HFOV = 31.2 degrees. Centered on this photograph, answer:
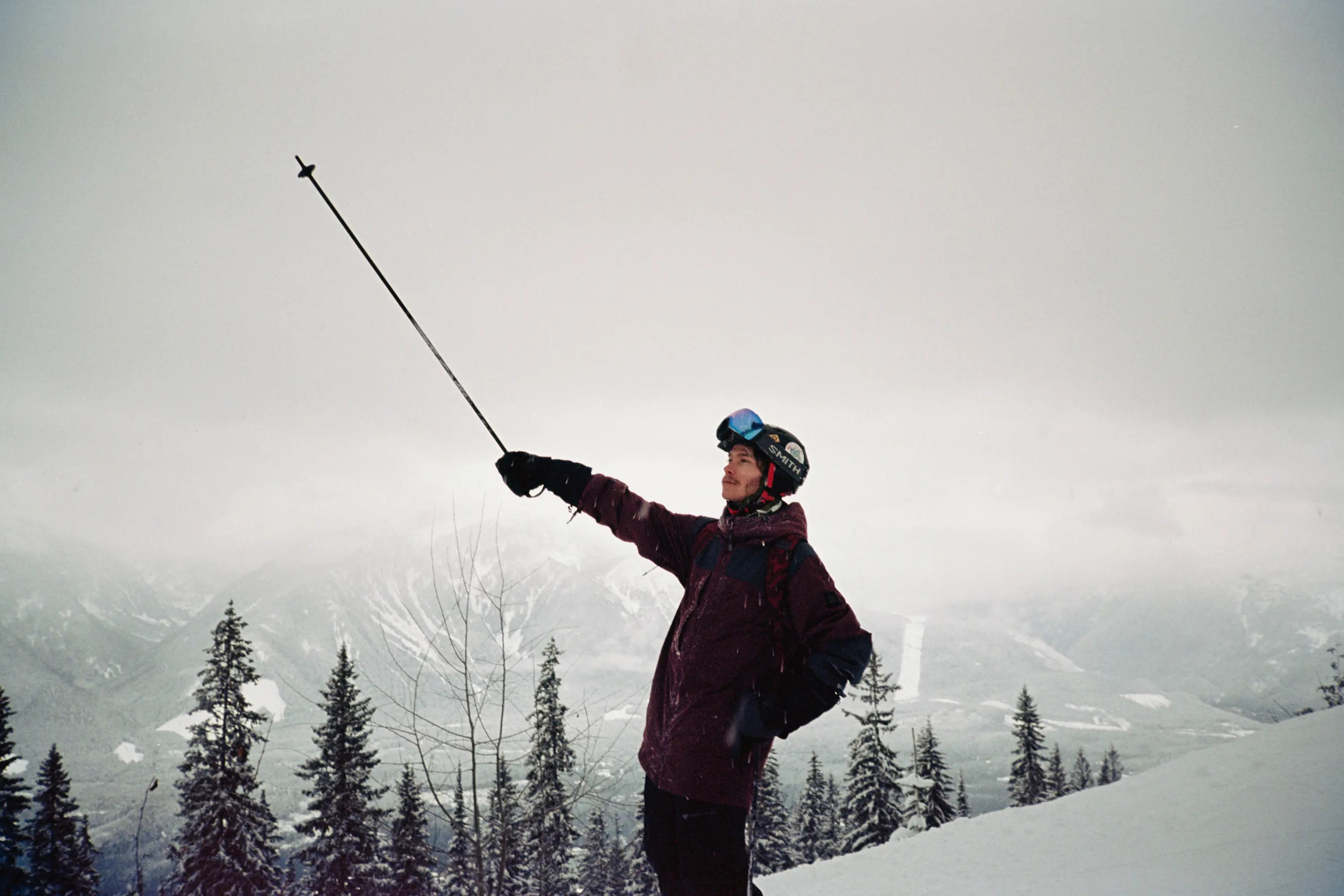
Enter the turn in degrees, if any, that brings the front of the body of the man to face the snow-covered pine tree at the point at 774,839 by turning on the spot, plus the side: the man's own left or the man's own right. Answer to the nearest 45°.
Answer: approximately 135° to the man's own right

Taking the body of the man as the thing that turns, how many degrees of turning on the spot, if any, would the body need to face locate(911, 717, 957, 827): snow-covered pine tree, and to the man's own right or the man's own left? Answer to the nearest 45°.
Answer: approximately 135° to the man's own right

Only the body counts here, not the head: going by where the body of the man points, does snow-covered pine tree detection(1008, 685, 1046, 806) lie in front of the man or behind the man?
behind

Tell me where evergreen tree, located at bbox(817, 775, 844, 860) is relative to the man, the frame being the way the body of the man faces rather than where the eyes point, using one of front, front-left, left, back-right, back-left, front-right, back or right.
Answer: back-right

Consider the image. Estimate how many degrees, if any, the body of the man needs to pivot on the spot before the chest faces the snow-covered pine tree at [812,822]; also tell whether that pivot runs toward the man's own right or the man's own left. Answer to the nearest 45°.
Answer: approximately 135° to the man's own right

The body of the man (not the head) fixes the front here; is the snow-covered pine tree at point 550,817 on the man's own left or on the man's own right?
on the man's own right

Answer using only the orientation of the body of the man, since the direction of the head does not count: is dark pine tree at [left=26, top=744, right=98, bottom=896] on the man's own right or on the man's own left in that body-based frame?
on the man's own right

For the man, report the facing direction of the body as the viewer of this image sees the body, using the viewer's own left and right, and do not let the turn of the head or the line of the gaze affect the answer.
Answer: facing the viewer and to the left of the viewer
